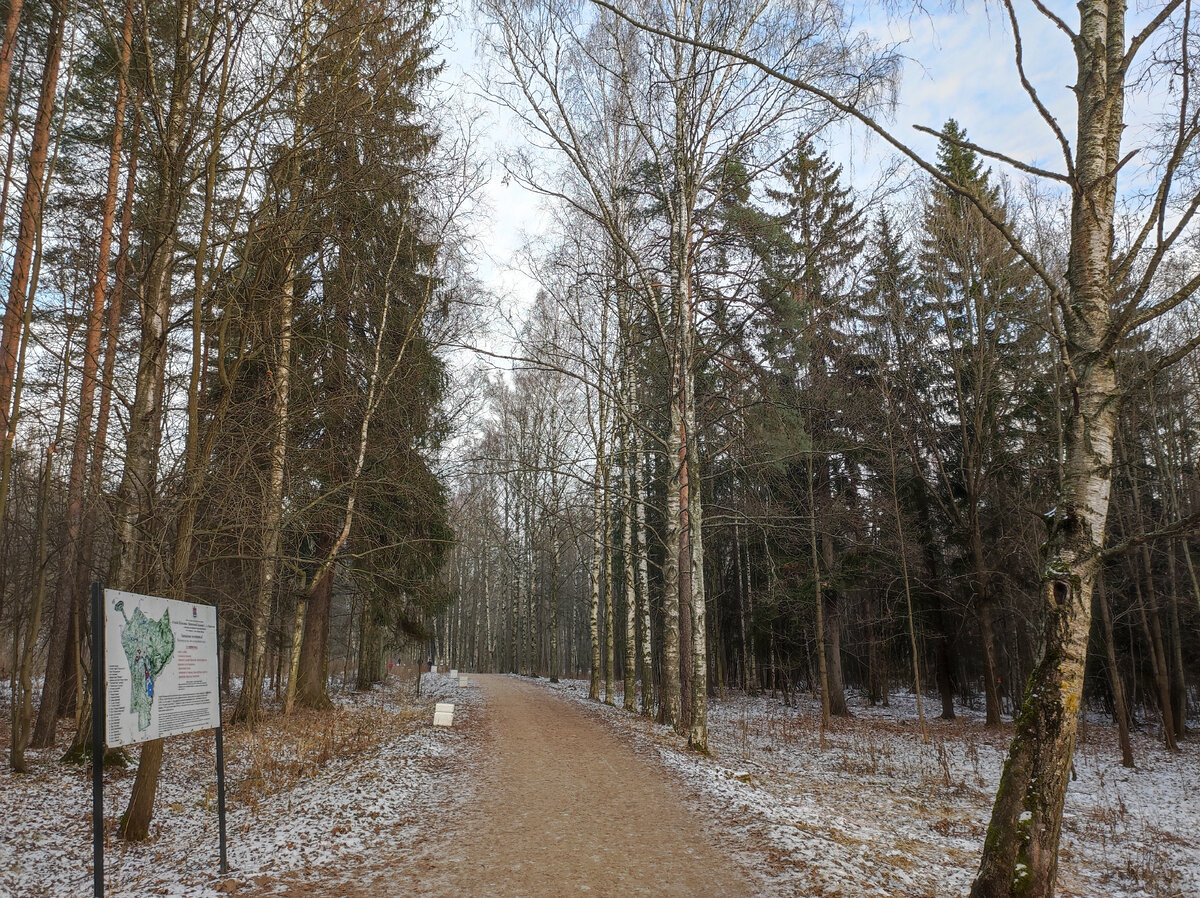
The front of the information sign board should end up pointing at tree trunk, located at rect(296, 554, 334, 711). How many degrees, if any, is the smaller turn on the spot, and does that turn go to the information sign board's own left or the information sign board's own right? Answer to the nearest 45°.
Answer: approximately 135° to the information sign board's own left

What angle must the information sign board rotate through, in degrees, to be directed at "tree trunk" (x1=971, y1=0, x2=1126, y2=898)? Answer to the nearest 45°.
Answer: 0° — it already faces it

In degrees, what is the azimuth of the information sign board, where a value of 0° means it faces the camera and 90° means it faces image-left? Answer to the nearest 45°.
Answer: approximately 315°

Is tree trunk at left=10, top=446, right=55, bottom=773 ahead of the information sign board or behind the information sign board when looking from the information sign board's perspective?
behind
